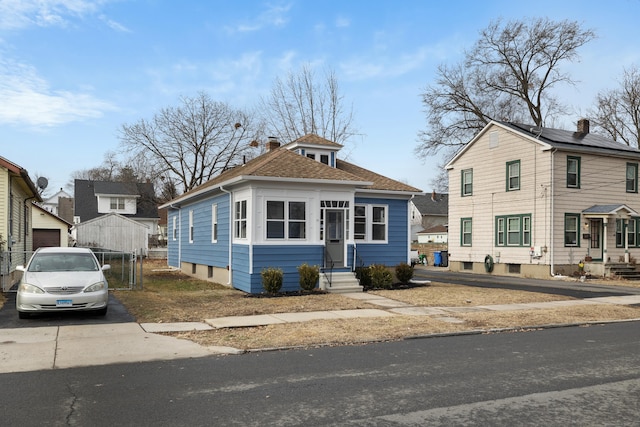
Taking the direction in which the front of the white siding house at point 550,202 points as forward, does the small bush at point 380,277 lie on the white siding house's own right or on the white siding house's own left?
on the white siding house's own right

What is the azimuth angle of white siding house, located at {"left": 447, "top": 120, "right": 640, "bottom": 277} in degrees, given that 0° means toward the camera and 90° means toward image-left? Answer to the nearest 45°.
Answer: approximately 315°
